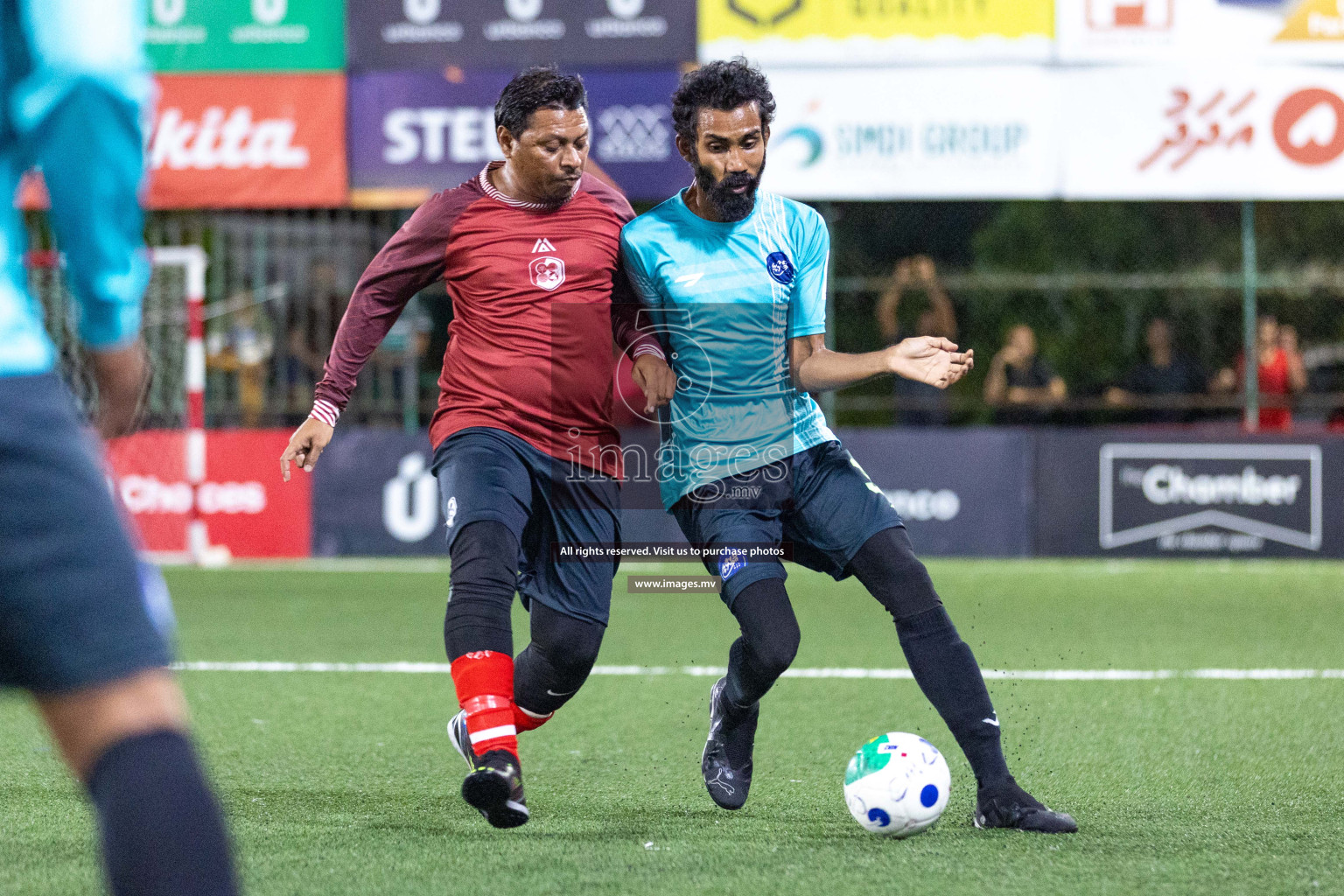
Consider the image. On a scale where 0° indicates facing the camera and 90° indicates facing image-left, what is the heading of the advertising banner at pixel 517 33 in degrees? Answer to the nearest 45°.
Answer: approximately 0°

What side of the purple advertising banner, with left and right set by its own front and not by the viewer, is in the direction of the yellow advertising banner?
left

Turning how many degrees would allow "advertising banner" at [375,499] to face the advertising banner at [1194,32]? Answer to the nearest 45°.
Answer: approximately 90° to its left

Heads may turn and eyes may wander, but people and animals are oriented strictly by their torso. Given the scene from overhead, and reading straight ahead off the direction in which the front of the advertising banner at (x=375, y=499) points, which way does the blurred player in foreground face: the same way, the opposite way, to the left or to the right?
the opposite way

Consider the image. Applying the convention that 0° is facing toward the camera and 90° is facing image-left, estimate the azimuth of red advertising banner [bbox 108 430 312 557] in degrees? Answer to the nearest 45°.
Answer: approximately 0°

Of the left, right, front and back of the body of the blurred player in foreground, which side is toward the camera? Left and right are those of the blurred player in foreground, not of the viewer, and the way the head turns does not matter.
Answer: back
